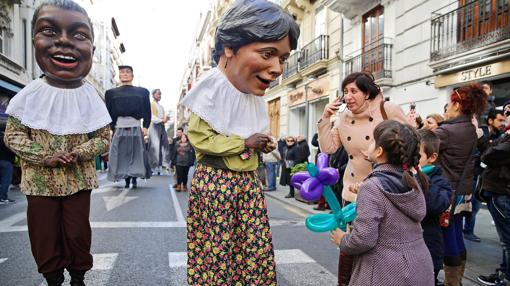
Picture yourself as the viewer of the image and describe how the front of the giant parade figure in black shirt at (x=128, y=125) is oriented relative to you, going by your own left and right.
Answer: facing the viewer

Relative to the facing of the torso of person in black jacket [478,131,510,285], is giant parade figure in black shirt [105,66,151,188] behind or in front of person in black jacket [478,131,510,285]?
in front

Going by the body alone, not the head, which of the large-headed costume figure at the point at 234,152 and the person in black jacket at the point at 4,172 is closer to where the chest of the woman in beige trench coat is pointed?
the large-headed costume figure

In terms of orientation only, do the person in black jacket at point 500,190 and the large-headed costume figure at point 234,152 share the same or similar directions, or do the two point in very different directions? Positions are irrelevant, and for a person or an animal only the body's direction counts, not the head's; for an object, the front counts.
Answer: very different directions

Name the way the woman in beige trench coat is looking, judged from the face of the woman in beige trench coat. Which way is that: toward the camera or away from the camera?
toward the camera

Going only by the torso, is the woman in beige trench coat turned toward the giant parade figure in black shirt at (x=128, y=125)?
no

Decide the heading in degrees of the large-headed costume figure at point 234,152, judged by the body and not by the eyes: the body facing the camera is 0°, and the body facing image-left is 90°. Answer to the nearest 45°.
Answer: approximately 315°

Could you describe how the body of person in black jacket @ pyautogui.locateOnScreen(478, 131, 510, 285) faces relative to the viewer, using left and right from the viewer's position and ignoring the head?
facing to the left of the viewer

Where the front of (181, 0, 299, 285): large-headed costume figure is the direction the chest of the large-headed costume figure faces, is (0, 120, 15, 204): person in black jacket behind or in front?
behind

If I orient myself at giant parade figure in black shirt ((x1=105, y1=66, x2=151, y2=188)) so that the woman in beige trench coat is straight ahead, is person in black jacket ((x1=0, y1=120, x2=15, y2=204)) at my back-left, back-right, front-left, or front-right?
front-right

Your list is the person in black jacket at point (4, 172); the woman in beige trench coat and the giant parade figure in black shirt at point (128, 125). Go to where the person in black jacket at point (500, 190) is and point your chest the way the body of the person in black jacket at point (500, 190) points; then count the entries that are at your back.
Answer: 0

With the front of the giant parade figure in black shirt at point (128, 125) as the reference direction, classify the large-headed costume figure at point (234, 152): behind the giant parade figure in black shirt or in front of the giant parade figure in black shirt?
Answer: in front

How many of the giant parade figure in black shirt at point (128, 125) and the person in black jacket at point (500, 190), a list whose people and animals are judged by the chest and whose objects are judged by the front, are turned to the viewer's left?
1
